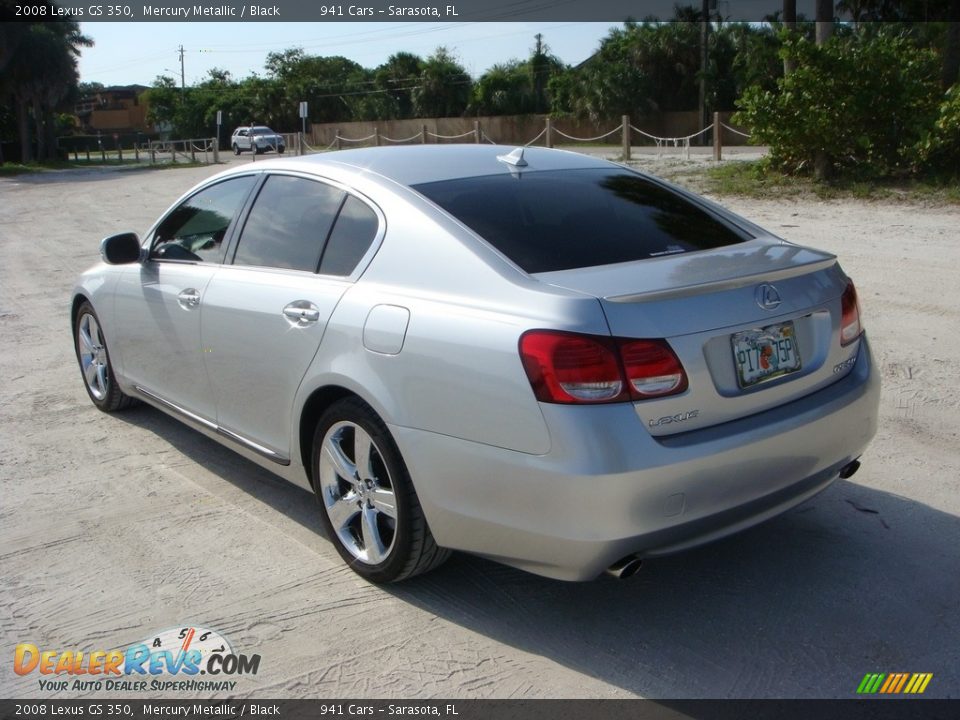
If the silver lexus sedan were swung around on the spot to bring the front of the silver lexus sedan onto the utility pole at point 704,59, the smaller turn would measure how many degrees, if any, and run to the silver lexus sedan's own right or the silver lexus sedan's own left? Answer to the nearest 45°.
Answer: approximately 45° to the silver lexus sedan's own right

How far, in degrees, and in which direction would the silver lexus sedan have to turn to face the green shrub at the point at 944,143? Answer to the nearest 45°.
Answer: approximately 90° to its right

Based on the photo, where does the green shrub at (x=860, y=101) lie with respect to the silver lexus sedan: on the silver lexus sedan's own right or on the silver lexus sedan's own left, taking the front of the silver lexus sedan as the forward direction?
on the silver lexus sedan's own right

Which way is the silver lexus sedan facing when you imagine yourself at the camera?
facing away from the viewer and to the left of the viewer
